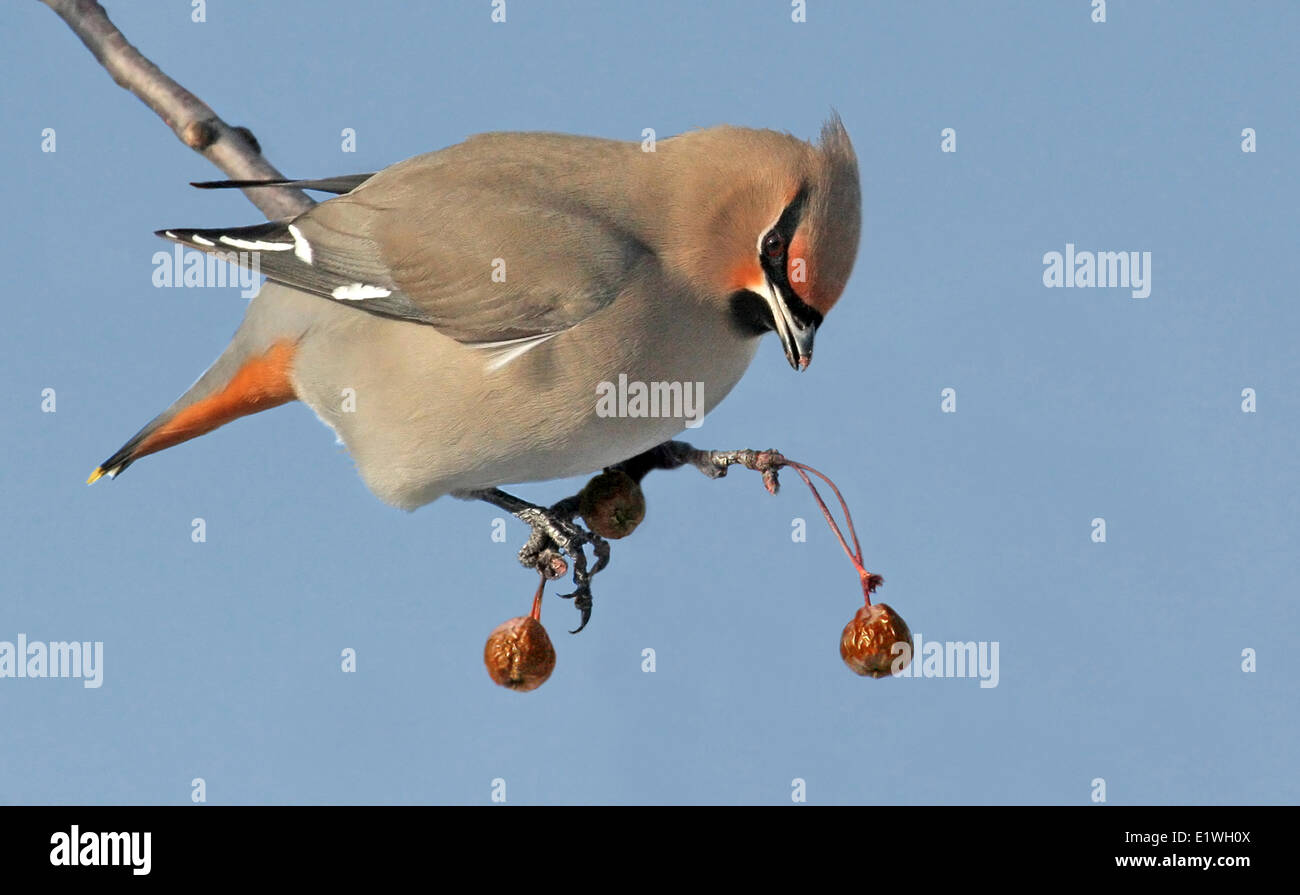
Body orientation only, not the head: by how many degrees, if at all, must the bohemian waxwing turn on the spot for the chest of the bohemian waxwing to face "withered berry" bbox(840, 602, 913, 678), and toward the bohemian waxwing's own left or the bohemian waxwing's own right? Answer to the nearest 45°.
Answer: approximately 45° to the bohemian waxwing's own right

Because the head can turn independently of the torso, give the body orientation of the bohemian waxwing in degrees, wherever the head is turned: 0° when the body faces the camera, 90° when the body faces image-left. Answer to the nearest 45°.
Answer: approximately 270°
